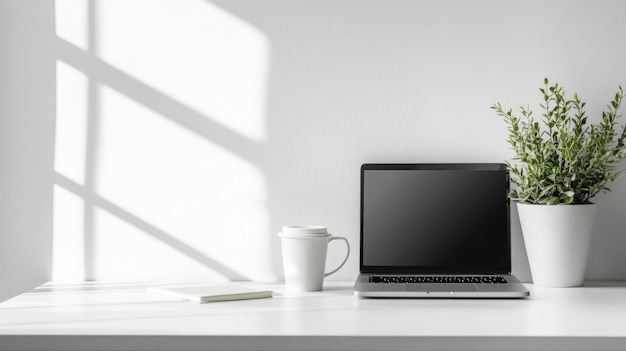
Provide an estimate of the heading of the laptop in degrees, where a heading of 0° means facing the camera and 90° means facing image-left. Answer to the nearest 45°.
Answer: approximately 0°
